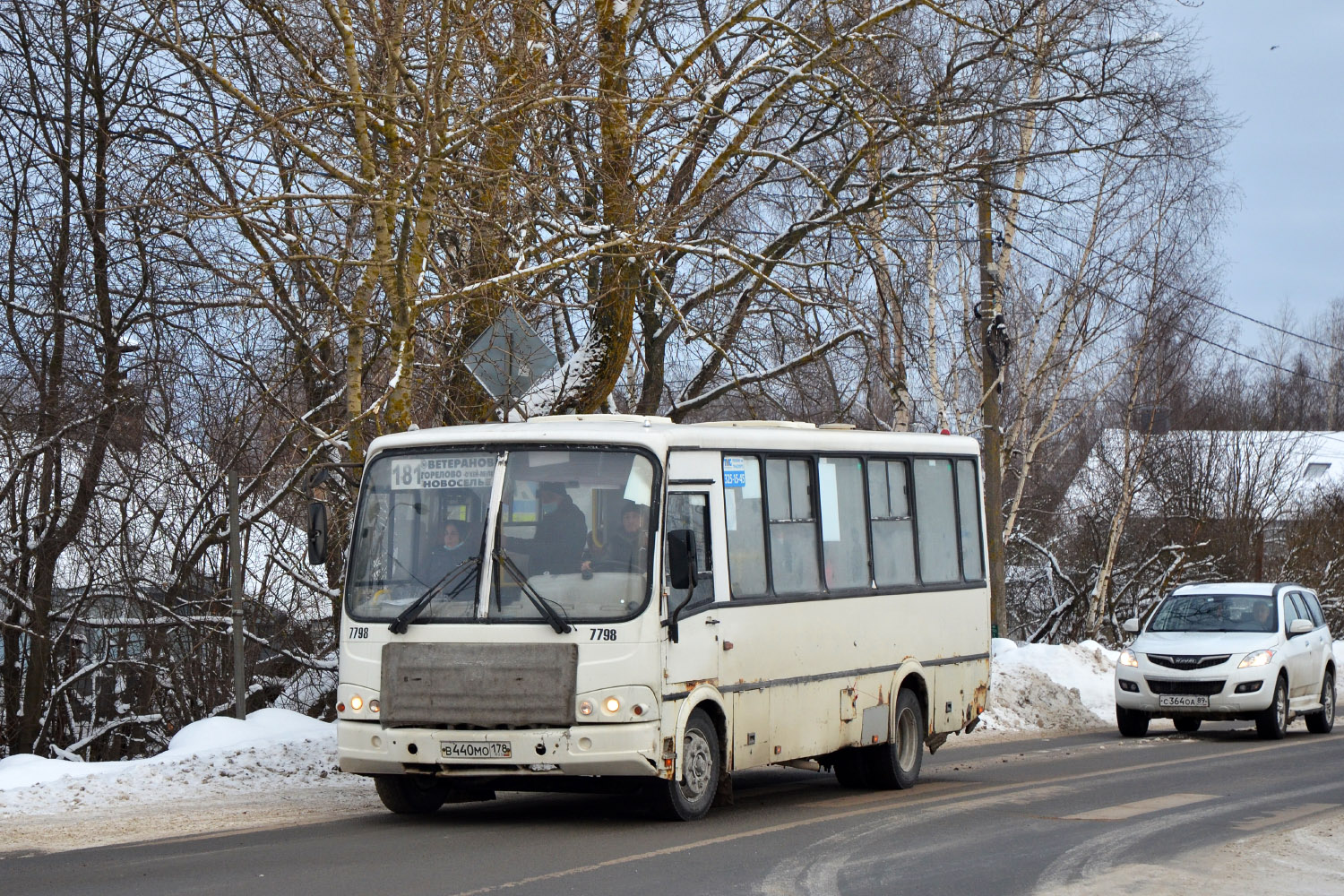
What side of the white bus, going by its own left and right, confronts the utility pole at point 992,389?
back

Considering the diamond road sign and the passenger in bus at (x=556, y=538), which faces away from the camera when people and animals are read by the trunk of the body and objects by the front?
the diamond road sign

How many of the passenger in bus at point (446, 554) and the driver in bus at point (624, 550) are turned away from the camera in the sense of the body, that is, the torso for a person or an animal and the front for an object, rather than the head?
0

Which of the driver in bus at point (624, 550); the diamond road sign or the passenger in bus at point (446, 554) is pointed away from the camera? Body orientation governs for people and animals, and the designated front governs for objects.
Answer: the diamond road sign

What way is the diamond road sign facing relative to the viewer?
away from the camera

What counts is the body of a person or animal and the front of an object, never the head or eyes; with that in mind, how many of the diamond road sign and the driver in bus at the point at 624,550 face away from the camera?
1

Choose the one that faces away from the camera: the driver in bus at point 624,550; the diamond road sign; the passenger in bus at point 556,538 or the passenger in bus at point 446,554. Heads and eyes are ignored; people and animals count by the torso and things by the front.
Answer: the diamond road sign

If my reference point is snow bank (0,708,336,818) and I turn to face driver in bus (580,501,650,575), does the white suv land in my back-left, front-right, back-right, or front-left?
front-left

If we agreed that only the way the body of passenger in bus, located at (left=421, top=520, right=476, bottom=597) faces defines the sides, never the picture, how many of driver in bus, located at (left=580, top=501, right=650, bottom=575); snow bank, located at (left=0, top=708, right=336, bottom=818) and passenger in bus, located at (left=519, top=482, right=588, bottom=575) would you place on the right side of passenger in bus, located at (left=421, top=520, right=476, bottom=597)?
1

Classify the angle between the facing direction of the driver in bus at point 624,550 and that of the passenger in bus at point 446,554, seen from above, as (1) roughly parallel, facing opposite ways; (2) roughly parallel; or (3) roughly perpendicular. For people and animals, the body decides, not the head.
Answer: roughly parallel

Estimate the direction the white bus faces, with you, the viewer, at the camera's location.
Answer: facing the viewer and to the left of the viewer

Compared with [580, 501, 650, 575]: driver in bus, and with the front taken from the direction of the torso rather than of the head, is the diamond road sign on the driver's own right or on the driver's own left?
on the driver's own right

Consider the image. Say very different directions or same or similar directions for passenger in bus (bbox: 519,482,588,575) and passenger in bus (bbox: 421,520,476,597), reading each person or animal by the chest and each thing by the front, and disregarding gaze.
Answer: same or similar directions

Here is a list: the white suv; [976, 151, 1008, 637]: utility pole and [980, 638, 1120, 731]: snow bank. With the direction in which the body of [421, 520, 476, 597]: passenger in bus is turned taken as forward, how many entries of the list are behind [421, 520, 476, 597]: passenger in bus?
3

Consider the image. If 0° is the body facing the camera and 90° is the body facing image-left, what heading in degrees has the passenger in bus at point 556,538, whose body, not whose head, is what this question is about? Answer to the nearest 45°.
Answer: approximately 45°
